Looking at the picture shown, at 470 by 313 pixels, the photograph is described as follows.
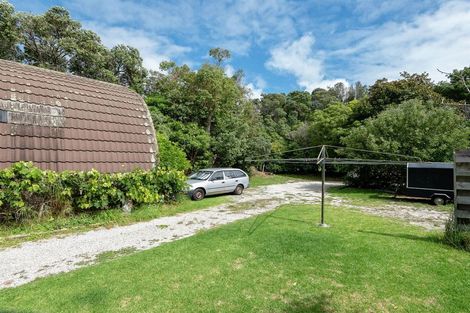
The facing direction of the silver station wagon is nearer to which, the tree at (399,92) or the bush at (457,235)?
the bush

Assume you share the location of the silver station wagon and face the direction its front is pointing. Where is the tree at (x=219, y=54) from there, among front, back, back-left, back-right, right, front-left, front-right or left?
back-right

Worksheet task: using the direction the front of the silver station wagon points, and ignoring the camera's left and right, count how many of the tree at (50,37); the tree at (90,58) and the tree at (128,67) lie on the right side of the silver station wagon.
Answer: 3

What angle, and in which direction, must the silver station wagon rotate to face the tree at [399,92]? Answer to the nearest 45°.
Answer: approximately 180°

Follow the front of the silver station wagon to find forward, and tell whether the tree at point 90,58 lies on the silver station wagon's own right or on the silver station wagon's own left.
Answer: on the silver station wagon's own right

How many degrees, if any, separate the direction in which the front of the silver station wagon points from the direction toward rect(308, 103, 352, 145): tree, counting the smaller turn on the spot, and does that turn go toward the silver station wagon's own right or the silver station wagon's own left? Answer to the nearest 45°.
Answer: approximately 180°

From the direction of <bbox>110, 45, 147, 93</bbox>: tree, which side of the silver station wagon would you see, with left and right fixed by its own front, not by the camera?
right

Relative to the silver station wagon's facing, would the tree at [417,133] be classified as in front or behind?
behind

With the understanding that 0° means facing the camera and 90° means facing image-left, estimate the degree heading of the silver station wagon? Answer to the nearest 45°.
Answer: approximately 45°

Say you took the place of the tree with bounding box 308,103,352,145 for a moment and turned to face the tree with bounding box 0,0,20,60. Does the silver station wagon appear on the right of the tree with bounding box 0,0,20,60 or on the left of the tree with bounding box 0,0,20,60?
left

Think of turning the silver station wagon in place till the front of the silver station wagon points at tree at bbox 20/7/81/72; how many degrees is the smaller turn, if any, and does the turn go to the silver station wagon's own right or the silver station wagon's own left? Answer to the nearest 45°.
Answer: approximately 90° to the silver station wagon's own right
